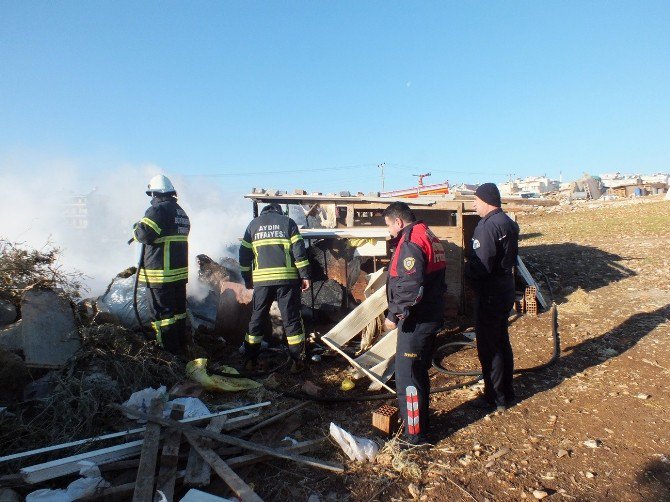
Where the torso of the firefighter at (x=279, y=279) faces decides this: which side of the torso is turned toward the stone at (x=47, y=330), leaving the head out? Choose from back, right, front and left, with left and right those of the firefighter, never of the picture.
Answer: left

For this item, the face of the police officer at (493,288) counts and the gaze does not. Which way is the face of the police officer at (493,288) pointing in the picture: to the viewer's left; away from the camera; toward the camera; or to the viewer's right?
to the viewer's left

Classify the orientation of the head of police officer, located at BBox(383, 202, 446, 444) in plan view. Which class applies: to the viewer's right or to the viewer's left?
to the viewer's left

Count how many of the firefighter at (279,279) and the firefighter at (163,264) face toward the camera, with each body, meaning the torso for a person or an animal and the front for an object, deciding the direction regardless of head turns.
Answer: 0

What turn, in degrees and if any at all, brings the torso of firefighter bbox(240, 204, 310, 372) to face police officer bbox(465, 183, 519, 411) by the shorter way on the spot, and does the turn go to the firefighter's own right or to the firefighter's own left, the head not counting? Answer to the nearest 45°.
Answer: approximately 135° to the firefighter's own right

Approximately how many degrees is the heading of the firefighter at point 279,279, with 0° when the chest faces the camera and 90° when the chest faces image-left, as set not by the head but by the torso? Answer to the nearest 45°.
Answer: approximately 180°

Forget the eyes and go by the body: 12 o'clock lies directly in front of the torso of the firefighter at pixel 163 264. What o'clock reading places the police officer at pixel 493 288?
The police officer is roughly at 6 o'clock from the firefighter.

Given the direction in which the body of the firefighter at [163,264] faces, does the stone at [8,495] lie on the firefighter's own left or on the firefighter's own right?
on the firefighter's own left

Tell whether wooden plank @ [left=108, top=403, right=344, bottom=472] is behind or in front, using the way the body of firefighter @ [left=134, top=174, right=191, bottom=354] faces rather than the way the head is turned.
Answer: behind

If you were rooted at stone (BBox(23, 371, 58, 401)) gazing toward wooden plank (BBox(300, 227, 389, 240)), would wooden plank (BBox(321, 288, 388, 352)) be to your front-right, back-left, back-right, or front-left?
front-right

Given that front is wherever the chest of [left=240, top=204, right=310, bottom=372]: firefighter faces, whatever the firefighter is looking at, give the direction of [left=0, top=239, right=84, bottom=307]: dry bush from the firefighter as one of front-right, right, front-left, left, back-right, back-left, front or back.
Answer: left

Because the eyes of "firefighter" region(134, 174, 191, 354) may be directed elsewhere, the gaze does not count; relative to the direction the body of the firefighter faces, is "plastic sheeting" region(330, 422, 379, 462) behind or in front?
behind

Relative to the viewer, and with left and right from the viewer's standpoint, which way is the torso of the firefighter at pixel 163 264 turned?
facing away from the viewer and to the left of the viewer
